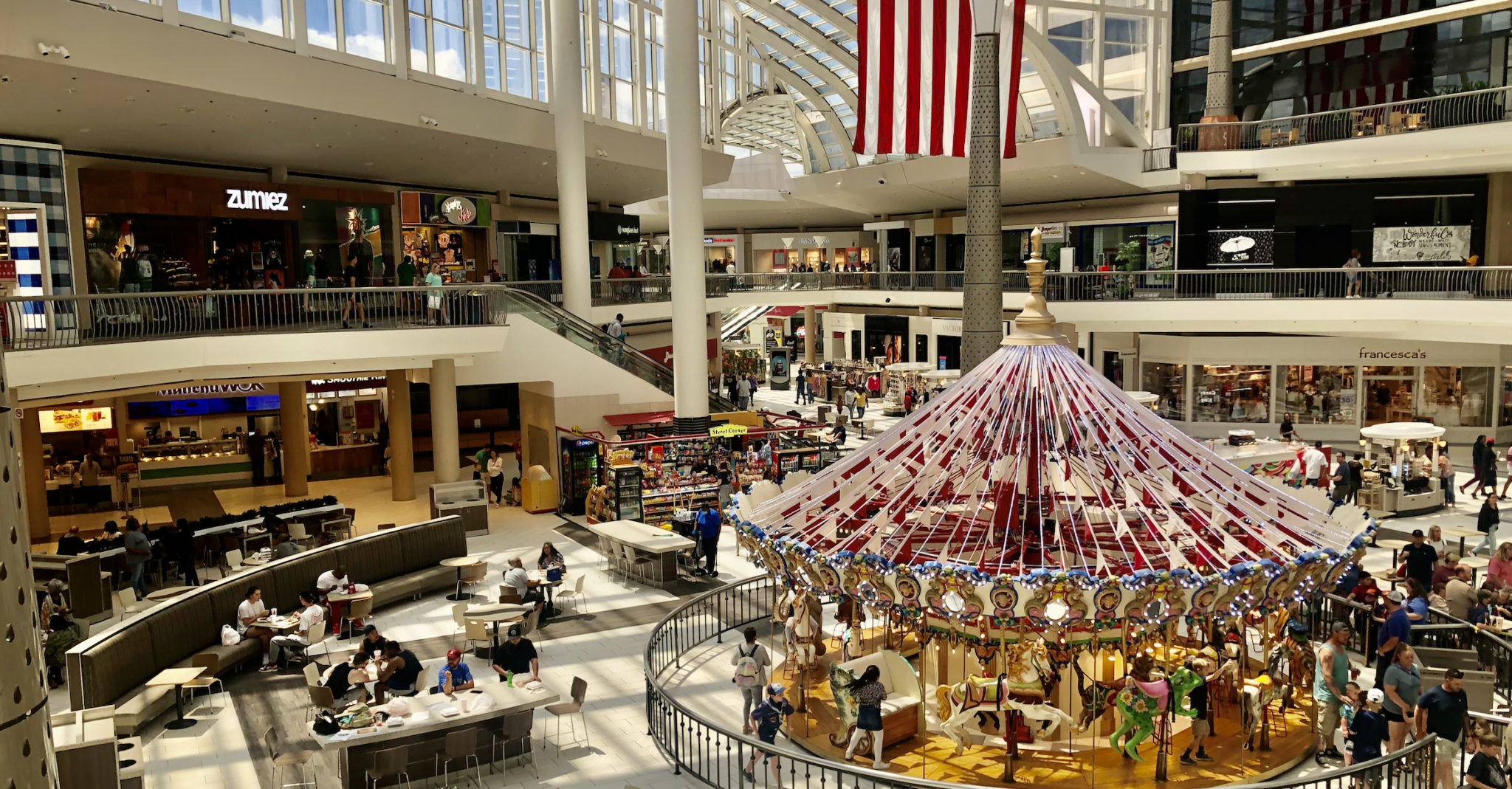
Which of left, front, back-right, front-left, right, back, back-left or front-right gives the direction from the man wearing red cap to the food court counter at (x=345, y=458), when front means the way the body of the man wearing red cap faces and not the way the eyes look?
back

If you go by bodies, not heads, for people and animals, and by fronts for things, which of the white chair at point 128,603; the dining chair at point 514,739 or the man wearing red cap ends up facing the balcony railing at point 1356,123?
the white chair

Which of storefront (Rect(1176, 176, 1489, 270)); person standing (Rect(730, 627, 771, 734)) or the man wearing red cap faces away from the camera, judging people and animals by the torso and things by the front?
the person standing

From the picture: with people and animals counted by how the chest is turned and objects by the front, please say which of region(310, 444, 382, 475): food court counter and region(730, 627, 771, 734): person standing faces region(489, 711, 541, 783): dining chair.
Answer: the food court counter

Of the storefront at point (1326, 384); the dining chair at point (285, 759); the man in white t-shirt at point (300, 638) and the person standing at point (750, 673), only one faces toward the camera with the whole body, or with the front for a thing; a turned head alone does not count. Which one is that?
the storefront

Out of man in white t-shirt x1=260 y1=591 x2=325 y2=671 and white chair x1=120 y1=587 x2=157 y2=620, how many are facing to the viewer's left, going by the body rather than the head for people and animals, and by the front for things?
1

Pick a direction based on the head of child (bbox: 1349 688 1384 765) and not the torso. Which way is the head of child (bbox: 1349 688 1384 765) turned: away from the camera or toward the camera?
away from the camera

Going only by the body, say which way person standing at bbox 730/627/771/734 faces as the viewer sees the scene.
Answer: away from the camera

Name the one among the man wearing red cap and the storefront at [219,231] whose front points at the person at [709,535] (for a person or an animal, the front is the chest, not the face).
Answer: the storefront
